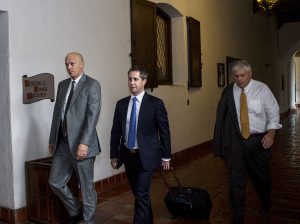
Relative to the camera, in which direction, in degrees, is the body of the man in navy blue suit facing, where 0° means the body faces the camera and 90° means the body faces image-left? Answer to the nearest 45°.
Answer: approximately 45°

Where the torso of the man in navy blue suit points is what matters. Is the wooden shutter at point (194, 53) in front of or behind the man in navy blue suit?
behind

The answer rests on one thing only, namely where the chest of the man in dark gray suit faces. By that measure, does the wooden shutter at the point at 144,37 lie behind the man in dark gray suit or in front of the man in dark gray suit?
behind

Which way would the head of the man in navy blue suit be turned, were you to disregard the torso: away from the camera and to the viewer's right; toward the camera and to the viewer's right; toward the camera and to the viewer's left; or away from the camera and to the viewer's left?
toward the camera and to the viewer's left

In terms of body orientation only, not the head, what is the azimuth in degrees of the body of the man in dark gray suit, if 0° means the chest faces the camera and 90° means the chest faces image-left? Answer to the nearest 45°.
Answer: approximately 45°

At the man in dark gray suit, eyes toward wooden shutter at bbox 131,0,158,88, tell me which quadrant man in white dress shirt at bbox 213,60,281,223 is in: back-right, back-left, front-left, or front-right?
front-right

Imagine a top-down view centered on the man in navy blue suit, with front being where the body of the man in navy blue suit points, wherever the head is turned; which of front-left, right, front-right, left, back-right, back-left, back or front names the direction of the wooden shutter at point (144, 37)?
back-right

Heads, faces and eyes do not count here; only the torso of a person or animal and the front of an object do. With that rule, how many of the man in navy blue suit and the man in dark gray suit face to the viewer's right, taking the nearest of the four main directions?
0
